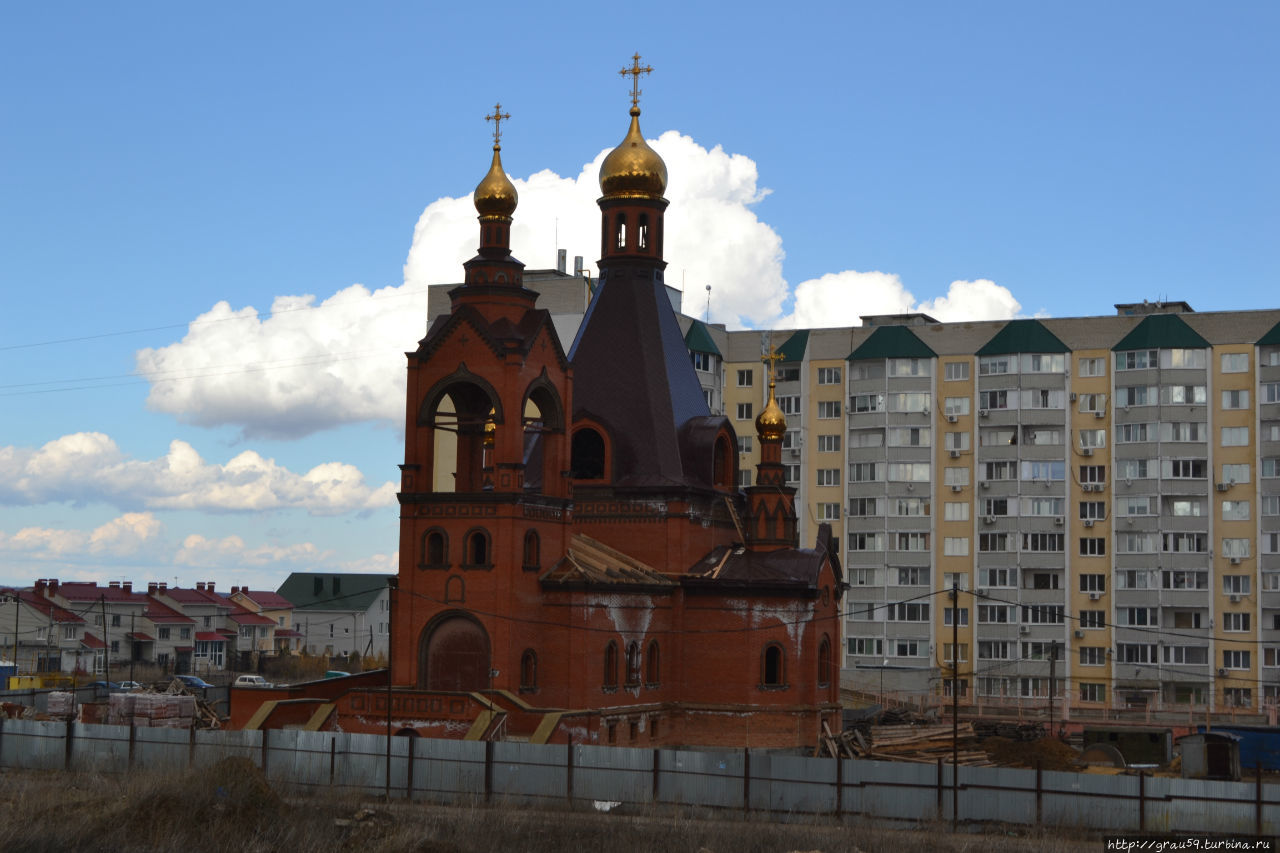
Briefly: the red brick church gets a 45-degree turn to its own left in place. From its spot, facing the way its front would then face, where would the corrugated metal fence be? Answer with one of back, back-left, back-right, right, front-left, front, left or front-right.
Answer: front

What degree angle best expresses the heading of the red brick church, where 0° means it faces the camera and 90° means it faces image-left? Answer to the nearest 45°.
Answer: approximately 45°
